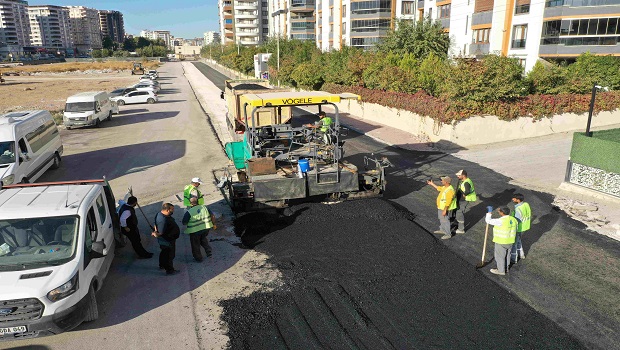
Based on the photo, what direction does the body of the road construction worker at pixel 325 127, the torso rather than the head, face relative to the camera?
to the viewer's left

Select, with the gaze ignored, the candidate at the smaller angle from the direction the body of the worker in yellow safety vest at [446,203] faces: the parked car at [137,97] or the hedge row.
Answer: the parked car

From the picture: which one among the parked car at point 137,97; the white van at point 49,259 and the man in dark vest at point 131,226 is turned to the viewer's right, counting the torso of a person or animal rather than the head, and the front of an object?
the man in dark vest

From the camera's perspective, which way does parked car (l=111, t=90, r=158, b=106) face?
to the viewer's left

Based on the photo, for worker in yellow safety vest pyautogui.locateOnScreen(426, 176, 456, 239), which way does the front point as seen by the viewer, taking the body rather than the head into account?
to the viewer's left

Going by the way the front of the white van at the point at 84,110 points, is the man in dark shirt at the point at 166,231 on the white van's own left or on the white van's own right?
on the white van's own left

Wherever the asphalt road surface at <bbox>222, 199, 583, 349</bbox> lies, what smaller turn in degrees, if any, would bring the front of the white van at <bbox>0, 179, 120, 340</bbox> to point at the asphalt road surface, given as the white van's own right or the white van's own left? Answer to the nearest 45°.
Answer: approximately 90° to the white van's own left

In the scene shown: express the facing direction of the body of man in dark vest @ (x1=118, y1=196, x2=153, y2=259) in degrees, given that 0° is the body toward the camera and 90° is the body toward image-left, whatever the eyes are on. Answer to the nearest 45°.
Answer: approximately 270°

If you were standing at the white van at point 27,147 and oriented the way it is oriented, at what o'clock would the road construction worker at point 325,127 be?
The road construction worker is roughly at 9 o'clock from the white van.

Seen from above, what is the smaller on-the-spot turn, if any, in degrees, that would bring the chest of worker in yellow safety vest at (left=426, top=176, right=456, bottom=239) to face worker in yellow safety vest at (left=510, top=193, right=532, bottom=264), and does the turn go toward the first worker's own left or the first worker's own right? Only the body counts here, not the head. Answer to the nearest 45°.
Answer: approximately 135° to the first worker's own left

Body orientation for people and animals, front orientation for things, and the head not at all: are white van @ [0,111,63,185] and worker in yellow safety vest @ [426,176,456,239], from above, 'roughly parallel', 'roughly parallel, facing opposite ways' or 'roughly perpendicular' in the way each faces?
roughly perpendicular

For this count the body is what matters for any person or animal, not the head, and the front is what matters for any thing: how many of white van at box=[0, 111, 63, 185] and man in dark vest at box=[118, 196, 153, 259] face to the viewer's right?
1
